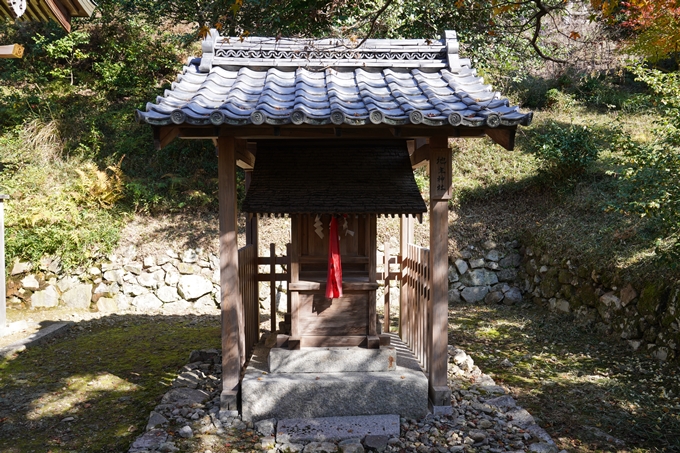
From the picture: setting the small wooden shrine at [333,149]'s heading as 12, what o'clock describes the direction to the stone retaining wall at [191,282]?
The stone retaining wall is roughly at 5 o'clock from the small wooden shrine.

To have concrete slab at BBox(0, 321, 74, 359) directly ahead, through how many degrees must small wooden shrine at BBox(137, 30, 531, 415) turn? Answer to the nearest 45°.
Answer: approximately 135° to its right

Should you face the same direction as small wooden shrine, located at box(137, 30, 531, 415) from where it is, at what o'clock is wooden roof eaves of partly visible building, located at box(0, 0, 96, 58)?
wooden roof eaves of partly visible building, located at box(0, 0, 96, 58) is roughly at 3 o'clock from small wooden shrine, located at box(137, 30, 531, 415).

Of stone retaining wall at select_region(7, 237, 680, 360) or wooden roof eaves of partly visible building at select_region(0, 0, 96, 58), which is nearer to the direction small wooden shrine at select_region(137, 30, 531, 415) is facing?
the wooden roof eaves of partly visible building

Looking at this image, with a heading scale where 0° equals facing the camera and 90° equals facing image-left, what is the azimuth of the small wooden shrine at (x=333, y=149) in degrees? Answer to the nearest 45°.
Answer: approximately 0°
